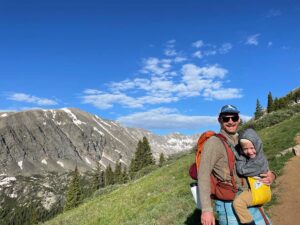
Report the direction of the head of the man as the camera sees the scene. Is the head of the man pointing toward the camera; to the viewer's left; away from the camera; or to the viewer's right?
toward the camera

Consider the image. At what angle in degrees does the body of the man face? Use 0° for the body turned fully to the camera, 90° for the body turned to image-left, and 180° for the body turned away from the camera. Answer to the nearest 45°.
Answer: approximately 315°
